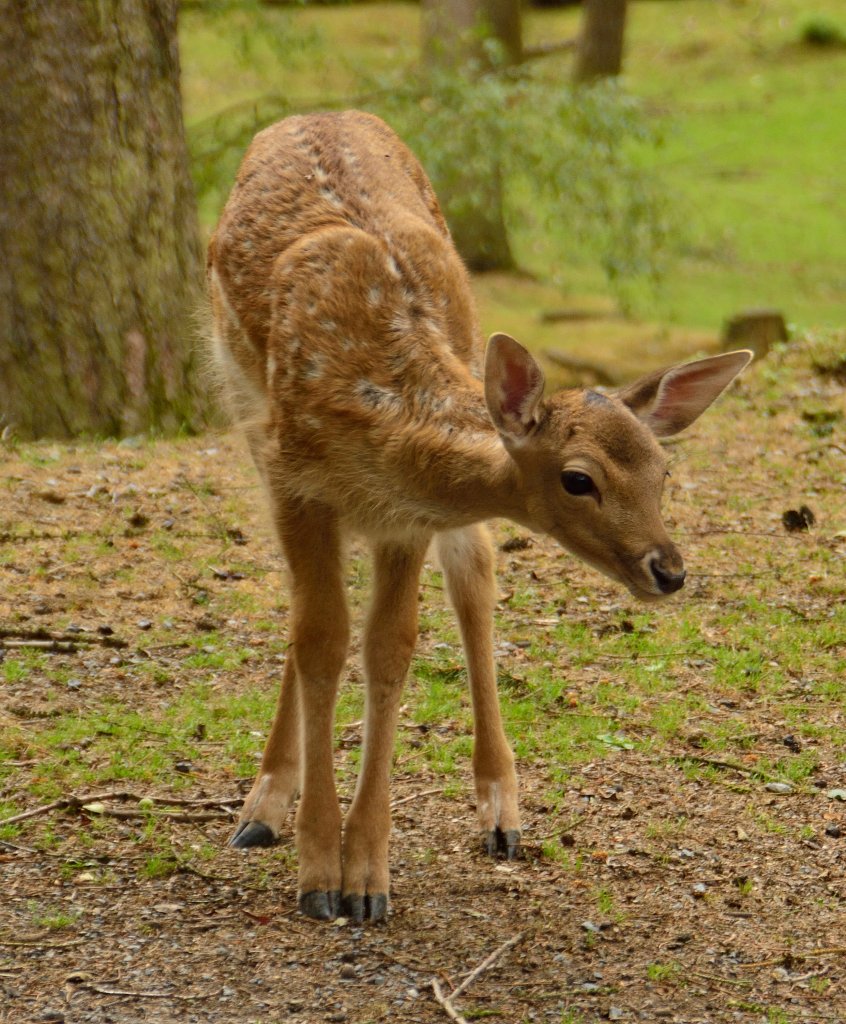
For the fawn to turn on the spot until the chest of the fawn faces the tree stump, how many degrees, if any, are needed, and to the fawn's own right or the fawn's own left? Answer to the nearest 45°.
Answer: approximately 180°

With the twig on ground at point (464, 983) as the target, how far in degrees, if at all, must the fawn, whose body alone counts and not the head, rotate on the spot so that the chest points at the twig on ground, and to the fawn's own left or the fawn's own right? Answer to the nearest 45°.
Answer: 0° — it already faces it

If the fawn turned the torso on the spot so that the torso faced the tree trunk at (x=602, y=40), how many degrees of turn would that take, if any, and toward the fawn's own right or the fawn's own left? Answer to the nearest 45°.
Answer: approximately 180°

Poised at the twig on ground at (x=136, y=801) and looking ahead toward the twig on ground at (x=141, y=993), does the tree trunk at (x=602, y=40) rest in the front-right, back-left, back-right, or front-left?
back-left

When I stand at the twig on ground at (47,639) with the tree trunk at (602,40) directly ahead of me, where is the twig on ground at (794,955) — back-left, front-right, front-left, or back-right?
back-right

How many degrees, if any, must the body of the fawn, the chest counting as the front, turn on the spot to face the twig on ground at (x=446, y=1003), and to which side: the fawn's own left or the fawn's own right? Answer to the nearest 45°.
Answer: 0° — it already faces it

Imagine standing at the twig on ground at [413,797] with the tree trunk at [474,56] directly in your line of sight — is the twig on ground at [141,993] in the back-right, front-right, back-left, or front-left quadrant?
back-left

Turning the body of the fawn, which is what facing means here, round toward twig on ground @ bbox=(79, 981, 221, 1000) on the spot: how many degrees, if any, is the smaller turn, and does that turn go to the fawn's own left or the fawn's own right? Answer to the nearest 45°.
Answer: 0° — it already faces it

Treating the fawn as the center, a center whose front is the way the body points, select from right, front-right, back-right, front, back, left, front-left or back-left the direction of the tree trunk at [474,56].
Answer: back

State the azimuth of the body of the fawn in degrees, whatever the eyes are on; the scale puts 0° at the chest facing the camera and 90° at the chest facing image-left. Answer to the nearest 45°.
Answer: approximately 0°

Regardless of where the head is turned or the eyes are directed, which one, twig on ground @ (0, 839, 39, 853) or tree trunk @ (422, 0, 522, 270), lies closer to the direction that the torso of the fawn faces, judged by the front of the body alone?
the twig on ground

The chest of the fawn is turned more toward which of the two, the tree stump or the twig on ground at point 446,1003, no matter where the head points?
the twig on ground

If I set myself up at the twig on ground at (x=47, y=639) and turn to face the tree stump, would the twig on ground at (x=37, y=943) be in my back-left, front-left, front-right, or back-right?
back-right
